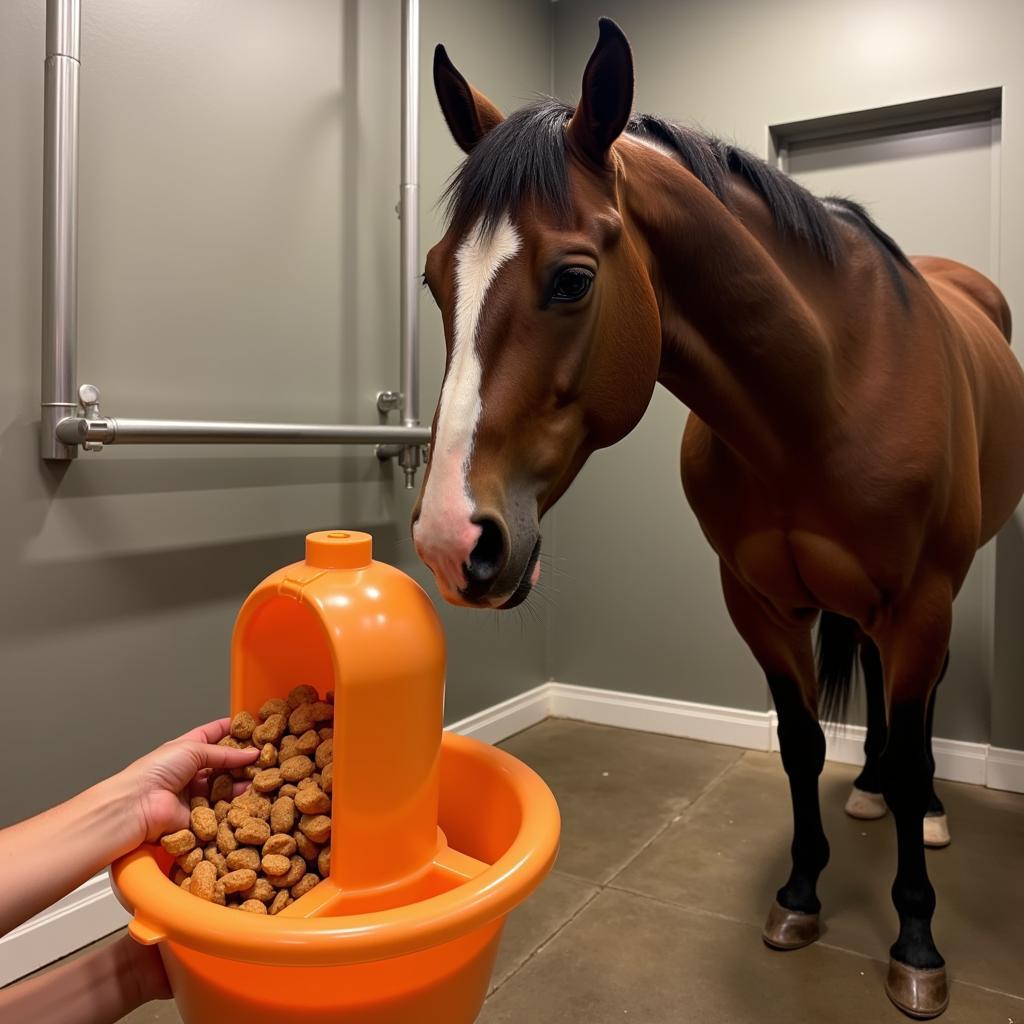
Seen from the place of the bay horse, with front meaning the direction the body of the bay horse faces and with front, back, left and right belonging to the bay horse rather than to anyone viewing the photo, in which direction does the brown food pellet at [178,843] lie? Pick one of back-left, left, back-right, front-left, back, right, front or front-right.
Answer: front

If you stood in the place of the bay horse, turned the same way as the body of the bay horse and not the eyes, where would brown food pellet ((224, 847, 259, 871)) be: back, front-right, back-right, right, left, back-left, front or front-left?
front

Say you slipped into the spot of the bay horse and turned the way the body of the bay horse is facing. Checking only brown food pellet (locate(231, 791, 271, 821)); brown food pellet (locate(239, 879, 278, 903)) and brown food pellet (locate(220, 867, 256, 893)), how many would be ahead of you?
3

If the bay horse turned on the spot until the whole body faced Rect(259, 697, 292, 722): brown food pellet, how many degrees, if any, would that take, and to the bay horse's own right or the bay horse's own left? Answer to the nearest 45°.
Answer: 0° — it already faces it

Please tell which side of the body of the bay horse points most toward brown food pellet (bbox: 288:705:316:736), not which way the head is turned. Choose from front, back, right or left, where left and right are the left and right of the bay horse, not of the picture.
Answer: front

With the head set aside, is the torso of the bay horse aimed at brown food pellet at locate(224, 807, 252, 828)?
yes

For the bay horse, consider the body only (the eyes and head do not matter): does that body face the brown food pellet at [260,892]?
yes

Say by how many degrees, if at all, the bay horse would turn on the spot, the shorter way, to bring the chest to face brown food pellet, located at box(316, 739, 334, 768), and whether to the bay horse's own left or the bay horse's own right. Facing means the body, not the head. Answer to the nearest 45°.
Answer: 0° — it already faces it

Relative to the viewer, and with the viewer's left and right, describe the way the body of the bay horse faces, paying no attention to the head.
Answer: facing the viewer and to the left of the viewer

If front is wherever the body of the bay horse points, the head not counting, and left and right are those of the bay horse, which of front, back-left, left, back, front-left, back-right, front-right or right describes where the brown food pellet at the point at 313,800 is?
front

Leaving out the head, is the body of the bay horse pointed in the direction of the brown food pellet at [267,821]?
yes

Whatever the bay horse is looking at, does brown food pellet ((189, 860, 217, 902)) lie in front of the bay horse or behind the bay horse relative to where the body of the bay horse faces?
in front

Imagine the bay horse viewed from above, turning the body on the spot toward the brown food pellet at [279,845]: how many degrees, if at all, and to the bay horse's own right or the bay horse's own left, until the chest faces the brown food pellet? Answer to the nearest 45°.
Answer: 0° — it already faces it

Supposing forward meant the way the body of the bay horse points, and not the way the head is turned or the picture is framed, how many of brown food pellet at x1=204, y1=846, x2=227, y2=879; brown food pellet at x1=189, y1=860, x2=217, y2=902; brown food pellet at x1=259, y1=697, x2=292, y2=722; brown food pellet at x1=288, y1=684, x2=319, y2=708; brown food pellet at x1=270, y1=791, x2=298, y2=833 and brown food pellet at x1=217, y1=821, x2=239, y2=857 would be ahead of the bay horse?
6

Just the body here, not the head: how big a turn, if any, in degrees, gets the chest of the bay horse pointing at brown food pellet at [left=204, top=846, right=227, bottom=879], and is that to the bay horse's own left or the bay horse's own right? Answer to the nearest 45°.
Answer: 0° — it already faces it

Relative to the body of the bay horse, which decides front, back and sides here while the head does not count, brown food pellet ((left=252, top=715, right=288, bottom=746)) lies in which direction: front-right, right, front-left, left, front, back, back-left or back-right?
front

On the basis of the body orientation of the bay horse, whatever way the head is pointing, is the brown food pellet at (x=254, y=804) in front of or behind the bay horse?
in front
